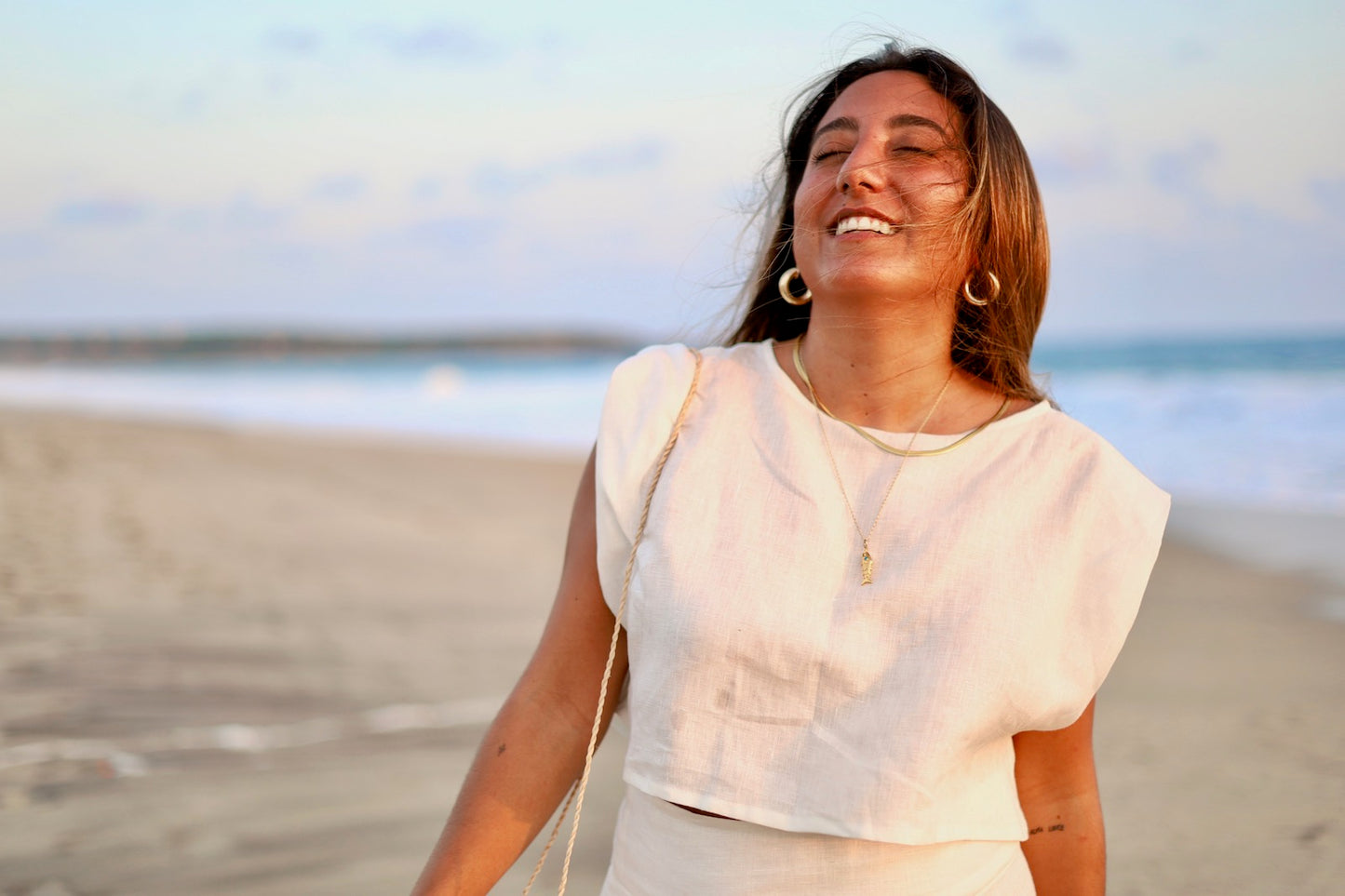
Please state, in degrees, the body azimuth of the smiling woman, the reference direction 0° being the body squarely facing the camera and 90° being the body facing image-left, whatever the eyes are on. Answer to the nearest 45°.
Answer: approximately 0°
